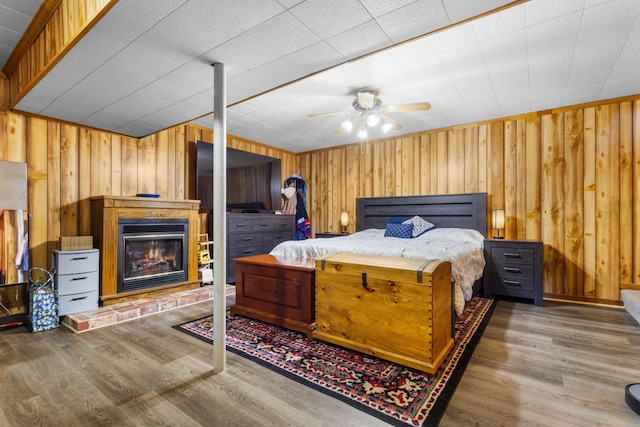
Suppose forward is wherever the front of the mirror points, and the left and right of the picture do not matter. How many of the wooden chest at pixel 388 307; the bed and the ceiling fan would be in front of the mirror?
3

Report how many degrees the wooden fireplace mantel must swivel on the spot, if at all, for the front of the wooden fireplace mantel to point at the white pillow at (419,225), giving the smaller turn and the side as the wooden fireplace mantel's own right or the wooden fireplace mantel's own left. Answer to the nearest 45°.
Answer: approximately 45° to the wooden fireplace mantel's own left

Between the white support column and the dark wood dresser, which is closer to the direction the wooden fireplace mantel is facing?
the white support column

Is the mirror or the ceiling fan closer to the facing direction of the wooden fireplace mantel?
the ceiling fan

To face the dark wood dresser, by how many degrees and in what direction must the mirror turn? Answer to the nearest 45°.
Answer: approximately 45° to its left
